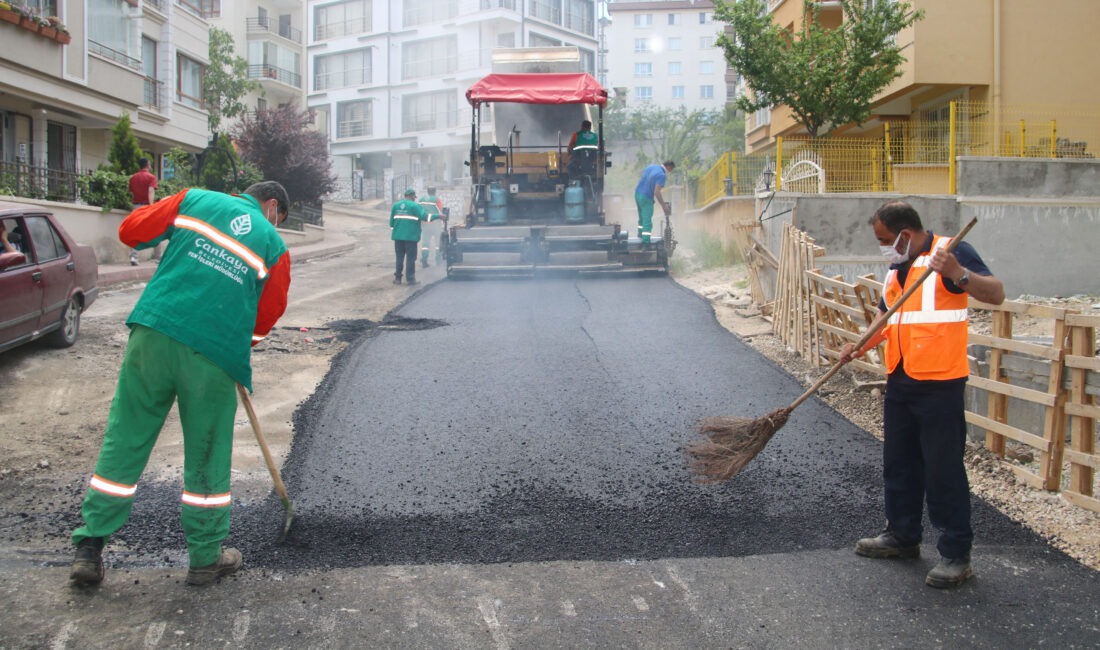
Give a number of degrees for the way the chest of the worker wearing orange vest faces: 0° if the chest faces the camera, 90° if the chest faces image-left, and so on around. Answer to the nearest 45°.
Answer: approximately 45°

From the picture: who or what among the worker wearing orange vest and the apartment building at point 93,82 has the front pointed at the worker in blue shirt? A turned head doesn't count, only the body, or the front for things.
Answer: the apartment building

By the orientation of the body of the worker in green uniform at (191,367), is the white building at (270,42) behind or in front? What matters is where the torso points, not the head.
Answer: in front

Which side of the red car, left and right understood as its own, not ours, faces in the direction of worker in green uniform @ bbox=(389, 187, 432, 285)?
back

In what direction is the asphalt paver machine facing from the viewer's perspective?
away from the camera

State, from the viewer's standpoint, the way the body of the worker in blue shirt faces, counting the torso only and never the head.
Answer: to the viewer's right

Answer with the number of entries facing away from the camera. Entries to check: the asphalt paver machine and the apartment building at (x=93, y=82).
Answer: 1

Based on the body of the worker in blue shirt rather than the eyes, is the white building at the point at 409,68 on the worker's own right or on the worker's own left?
on the worker's own left

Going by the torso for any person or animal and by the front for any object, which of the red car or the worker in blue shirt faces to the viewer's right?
the worker in blue shirt

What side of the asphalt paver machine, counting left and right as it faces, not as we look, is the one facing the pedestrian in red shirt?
left

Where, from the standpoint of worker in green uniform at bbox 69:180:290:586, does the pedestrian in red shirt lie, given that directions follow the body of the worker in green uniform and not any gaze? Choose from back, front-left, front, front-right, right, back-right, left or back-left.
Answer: front-left

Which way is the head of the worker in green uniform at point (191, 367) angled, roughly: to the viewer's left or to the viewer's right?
to the viewer's right
